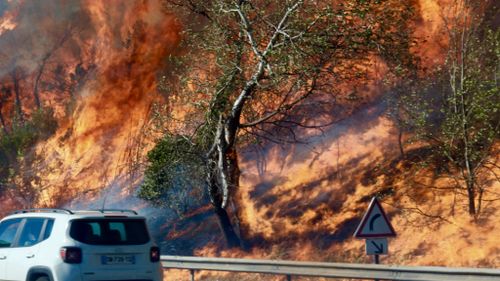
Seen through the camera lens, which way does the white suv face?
facing away from the viewer and to the left of the viewer

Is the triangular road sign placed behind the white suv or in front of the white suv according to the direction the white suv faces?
in front

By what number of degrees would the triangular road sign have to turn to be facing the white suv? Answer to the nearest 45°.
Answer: approximately 90° to its right

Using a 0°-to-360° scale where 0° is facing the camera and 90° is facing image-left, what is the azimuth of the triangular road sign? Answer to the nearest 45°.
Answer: approximately 0°

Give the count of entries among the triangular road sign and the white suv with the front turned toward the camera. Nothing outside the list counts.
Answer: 1
